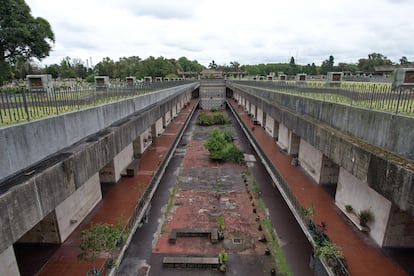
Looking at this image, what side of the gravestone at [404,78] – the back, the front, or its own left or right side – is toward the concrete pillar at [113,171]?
right

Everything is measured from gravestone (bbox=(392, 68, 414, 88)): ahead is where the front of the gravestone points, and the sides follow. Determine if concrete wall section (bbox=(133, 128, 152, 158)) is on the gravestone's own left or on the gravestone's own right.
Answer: on the gravestone's own right

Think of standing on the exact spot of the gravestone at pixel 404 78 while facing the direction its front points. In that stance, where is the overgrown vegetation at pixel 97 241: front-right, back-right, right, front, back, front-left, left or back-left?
front-right

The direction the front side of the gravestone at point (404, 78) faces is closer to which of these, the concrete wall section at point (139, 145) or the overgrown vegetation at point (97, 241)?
the overgrown vegetation

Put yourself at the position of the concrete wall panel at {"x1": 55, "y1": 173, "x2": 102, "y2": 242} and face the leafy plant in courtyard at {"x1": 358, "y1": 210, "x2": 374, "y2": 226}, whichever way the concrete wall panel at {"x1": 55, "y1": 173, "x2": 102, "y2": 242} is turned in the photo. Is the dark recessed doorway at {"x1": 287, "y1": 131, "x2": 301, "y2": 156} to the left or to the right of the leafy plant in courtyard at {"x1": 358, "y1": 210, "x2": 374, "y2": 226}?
left

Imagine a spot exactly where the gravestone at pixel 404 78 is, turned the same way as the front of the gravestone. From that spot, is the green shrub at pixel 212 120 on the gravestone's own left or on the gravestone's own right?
on the gravestone's own right

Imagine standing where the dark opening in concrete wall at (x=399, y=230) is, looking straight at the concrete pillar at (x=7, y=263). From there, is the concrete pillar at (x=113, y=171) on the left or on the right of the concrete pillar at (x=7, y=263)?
right

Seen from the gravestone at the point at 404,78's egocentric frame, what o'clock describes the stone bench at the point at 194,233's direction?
The stone bench is roughly at 2 o'clock from the gravestone.

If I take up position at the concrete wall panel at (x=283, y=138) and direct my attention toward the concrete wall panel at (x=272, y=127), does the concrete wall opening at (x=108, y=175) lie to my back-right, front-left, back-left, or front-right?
back-left

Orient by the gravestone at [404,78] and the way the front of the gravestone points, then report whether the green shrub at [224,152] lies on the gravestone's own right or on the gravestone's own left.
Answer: on the gravestone's own right

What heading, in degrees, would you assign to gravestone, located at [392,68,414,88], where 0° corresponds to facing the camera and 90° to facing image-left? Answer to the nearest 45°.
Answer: approximately 0°
